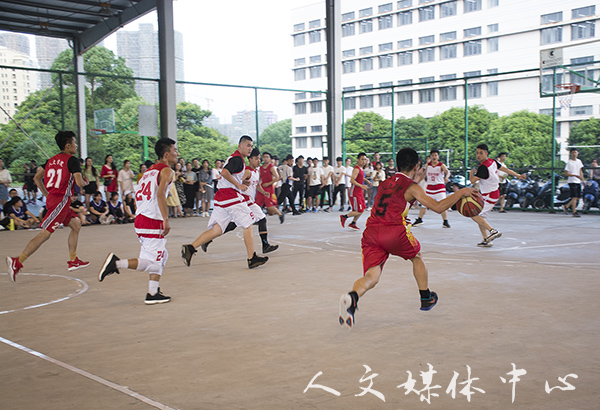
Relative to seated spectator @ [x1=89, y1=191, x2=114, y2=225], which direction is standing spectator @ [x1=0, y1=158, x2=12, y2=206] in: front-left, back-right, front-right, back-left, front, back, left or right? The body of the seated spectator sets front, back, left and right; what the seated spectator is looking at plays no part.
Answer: back-right

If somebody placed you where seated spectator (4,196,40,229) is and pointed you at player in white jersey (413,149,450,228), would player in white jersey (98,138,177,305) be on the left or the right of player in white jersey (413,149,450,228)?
right

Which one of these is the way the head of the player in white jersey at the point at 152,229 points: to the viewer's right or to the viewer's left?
to the viewer's right

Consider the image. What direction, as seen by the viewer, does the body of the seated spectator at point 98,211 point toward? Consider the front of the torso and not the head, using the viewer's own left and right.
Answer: facing the viewer and to the right of the viewer

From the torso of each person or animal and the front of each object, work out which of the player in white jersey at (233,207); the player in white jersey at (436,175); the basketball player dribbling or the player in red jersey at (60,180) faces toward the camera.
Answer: the player in white jersey at (436,175)

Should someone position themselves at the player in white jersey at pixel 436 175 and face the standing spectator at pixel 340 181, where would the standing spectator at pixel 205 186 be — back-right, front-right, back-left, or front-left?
front-left

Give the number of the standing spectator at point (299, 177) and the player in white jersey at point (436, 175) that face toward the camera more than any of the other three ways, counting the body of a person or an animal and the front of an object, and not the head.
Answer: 2

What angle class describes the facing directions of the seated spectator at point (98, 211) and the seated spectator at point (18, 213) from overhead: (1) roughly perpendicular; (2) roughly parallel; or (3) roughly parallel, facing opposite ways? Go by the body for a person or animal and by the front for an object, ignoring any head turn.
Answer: roughly parallel

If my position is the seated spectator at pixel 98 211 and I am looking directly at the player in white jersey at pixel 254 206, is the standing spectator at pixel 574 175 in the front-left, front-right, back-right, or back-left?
front-left

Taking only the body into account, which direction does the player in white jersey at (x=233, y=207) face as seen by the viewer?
to the viewer's right

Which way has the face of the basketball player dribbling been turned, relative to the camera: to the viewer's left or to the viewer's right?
to the viewer's right

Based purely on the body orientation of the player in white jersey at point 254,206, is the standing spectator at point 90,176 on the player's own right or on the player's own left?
on the player's own left

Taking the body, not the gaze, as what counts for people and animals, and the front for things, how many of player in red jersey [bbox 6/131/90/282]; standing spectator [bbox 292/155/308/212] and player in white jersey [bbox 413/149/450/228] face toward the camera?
2

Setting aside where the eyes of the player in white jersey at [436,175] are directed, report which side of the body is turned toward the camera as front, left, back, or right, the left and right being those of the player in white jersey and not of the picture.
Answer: front

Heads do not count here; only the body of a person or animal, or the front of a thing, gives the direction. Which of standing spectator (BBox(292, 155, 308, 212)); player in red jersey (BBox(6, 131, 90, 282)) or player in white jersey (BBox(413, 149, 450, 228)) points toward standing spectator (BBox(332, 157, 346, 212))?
the player in red jersey

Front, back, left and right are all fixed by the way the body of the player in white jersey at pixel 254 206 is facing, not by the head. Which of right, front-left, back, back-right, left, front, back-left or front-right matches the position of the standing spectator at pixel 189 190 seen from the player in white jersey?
left
